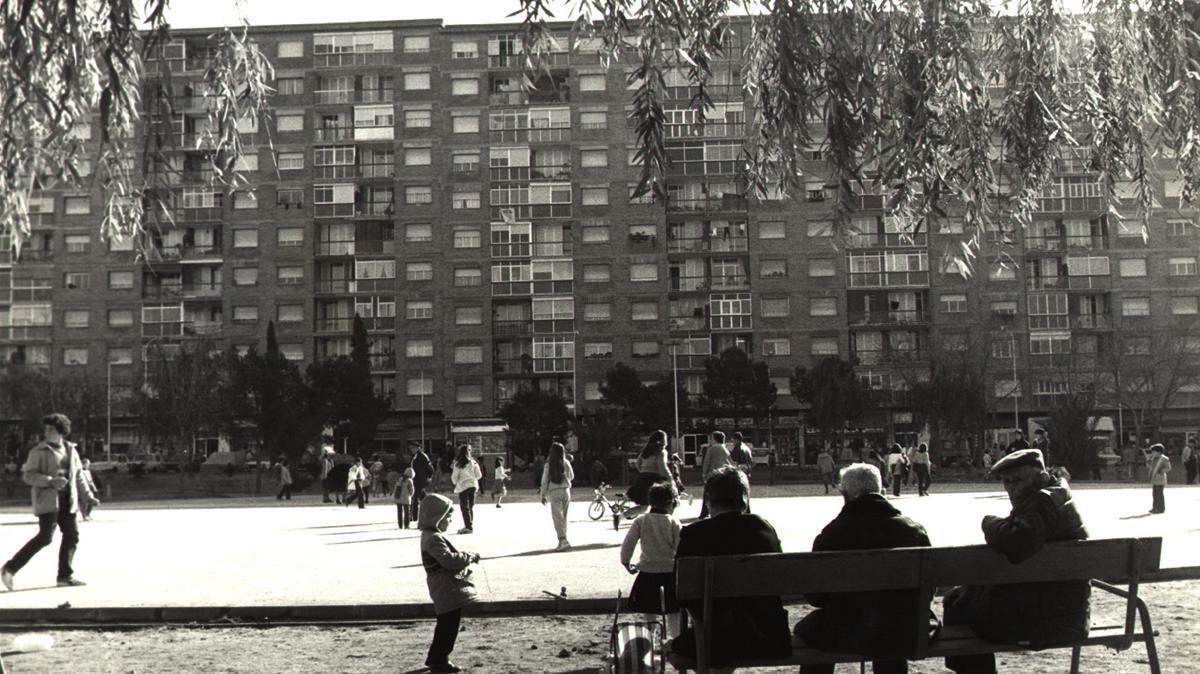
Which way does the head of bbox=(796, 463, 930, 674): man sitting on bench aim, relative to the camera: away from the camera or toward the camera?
away from the camera

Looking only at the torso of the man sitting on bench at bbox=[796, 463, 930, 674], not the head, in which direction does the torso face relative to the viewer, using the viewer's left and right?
facing away from the viewer

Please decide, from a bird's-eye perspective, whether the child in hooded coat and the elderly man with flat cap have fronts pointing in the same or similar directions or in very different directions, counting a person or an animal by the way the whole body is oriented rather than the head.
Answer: very different directions

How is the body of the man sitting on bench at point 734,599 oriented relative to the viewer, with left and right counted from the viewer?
facing away from the viewer

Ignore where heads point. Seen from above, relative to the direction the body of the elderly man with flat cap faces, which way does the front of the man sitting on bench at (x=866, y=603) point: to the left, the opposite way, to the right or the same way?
to the right

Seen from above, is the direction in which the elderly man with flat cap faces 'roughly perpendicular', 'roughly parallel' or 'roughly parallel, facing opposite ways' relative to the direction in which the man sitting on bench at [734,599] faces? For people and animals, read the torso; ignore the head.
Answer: roughly perpendicular

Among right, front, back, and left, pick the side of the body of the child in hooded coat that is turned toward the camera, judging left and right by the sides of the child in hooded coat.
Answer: right

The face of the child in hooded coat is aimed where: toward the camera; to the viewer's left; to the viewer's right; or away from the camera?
to the viewer's right

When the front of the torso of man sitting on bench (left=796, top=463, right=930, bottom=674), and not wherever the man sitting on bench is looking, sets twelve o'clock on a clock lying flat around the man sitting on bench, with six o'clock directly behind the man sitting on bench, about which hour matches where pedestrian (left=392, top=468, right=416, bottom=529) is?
The pedestrian is roughly at 11 o'clock from the man sitting on bench.

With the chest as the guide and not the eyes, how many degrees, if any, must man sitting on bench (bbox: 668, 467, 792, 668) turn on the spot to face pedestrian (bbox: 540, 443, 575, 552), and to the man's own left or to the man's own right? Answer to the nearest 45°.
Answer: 0° — they already face them

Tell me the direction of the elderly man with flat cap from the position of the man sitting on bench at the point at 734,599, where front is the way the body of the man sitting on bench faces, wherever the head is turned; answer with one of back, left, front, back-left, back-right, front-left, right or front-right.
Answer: right

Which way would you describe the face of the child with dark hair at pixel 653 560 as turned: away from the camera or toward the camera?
away from the camera

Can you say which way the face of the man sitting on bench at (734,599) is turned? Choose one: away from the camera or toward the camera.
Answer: away from the camera

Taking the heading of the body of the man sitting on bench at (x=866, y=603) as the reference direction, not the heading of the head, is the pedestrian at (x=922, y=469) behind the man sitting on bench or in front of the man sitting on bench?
in front
